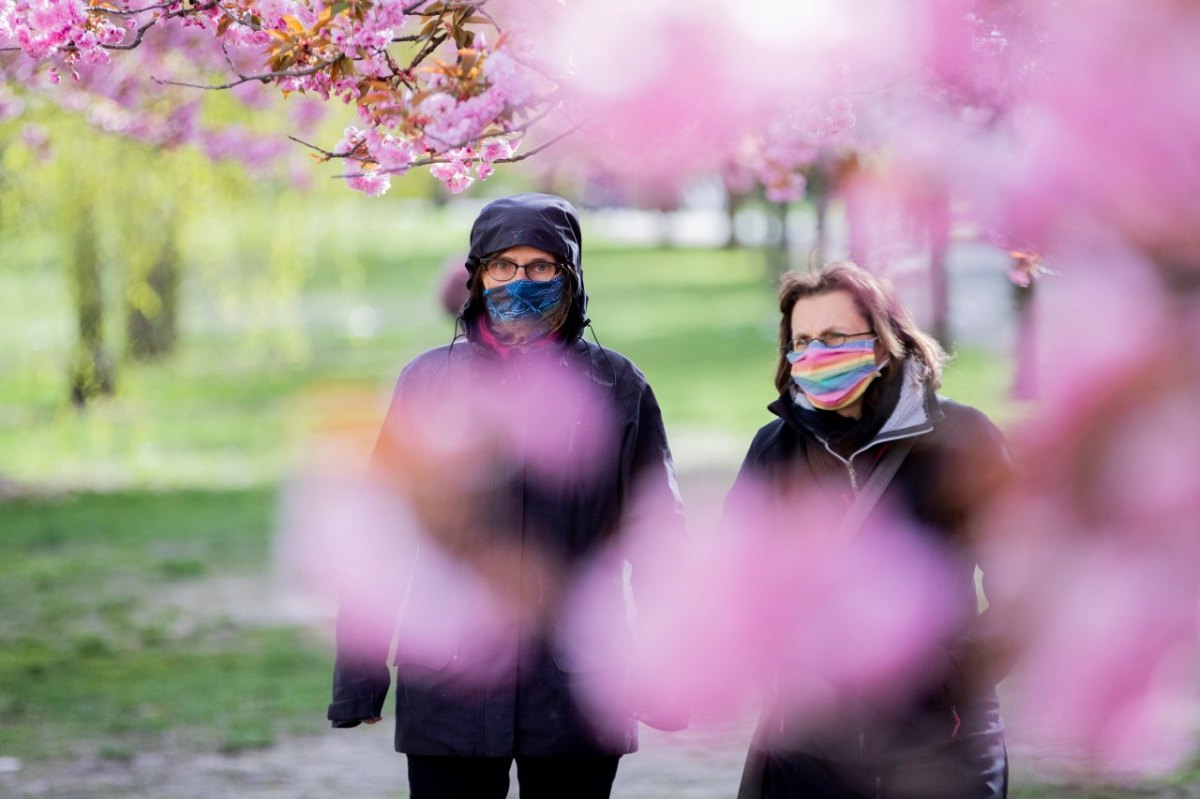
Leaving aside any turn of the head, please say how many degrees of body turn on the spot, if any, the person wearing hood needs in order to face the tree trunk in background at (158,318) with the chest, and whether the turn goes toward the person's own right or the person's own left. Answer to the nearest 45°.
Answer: approximately 180°

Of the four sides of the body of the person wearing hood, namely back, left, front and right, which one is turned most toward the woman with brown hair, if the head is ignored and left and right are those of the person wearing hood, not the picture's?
left

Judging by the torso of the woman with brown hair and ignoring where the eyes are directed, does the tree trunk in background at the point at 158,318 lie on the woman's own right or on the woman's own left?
on the woman's own right

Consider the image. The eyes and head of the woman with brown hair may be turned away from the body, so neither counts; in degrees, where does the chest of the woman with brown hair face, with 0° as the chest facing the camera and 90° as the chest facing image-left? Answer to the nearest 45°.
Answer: approximately 45°

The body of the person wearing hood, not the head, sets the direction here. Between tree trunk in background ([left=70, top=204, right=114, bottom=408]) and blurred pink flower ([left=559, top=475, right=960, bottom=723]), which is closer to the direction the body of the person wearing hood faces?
the blurred pink flower

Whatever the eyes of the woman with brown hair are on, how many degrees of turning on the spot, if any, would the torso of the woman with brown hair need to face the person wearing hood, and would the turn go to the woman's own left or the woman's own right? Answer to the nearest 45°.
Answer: approximately 45° to the woman's own right

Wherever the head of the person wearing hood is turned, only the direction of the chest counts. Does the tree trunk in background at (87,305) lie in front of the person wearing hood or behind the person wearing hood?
behind
